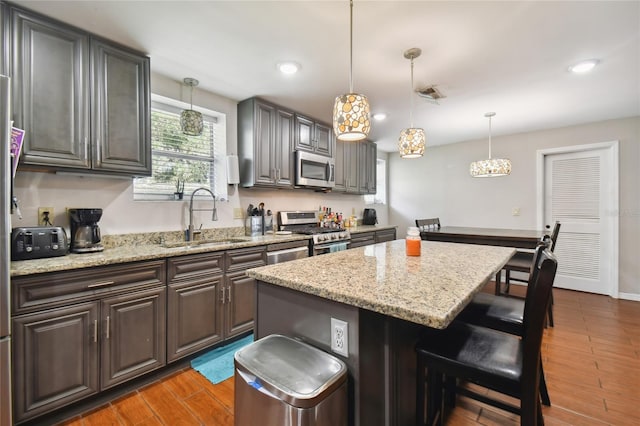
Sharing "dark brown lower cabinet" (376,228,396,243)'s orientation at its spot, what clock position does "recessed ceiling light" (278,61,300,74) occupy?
The recessed ceiling light is roughly at 2 o'clock from the dark brown lower cabinet.

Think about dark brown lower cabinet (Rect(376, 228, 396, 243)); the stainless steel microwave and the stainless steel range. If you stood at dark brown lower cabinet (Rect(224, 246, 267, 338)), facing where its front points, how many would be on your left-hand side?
3

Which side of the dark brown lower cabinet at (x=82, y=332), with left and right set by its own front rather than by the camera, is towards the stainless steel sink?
left

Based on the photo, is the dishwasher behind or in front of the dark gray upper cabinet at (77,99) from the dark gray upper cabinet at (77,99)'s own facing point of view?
in front

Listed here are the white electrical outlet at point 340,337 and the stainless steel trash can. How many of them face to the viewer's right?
0

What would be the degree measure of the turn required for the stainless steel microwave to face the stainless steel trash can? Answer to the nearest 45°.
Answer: approximately 45° to its right

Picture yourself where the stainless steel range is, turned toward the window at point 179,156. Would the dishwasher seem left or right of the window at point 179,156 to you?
left

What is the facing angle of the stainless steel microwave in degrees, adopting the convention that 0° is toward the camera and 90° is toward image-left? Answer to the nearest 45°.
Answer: approximately 315°

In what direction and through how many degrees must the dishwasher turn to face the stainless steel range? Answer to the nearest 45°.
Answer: approximately 90° to its left
